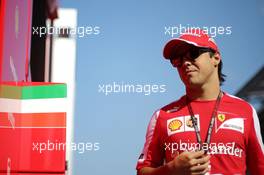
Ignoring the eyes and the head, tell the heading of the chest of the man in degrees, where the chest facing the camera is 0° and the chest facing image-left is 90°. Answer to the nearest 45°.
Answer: approximately 0°

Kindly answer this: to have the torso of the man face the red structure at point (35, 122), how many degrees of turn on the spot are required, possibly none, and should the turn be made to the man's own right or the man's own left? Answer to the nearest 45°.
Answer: approximately 90° to the man's own right
